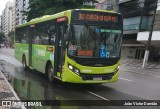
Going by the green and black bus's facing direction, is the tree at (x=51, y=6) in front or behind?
behind

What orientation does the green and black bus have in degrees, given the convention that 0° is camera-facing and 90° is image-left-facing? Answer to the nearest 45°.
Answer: approximately 315°
